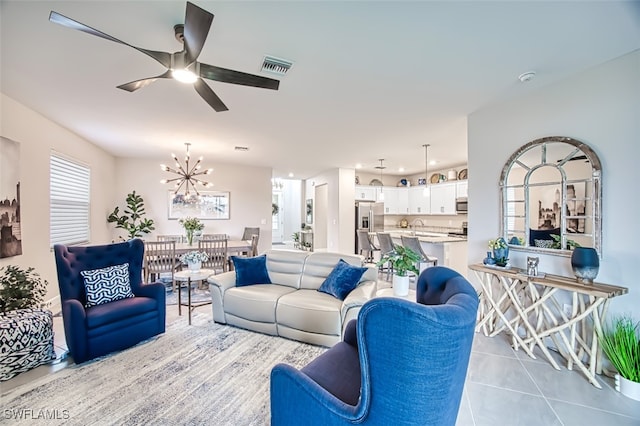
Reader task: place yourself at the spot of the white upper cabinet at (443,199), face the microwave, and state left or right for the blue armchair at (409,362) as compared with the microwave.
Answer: right

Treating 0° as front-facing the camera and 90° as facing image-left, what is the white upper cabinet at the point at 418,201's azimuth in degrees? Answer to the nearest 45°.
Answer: approximately 0°

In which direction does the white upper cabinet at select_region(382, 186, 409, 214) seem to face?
toward the camera

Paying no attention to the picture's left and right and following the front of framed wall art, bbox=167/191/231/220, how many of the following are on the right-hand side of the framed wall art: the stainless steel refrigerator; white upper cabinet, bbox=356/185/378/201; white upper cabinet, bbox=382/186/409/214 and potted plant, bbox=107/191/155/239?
1

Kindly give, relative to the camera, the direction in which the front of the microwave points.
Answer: facing the viewer

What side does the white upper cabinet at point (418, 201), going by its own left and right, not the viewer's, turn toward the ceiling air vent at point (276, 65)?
front

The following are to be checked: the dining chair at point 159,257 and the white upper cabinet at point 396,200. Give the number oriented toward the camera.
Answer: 1

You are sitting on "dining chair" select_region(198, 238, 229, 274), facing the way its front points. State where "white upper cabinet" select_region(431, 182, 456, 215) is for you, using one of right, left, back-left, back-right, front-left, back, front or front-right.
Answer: right

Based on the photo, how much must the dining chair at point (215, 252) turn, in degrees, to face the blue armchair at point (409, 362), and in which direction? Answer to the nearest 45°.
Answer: approximately 180°

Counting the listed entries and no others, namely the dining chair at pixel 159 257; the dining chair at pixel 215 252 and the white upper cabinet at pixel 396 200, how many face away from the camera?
2

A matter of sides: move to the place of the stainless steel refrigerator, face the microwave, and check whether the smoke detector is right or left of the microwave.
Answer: right

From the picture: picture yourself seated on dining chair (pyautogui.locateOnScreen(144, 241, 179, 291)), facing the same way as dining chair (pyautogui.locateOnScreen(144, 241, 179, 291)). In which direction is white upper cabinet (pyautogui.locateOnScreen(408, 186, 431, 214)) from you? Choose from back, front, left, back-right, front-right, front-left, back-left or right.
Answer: right

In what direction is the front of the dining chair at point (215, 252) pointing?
away from the camera

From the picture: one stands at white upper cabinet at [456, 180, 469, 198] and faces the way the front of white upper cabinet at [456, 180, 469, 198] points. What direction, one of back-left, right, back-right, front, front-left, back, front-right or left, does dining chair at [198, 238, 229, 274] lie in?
front-right

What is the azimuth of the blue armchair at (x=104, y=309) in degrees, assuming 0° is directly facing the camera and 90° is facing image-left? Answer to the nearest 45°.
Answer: approximately 315°

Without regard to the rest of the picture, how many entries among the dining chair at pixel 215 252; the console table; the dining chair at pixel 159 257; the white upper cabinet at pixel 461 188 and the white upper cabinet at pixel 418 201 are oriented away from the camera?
2

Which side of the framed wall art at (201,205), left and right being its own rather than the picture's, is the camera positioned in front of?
front

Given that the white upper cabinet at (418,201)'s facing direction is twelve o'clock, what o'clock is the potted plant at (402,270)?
The potted plant is roughly at 12 o'clock from the white upper cabinet.

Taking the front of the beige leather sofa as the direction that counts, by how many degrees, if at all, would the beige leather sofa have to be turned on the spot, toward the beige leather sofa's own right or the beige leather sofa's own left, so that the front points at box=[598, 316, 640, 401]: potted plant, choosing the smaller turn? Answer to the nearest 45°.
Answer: approximately 90° to the beige leather sofa's own left
